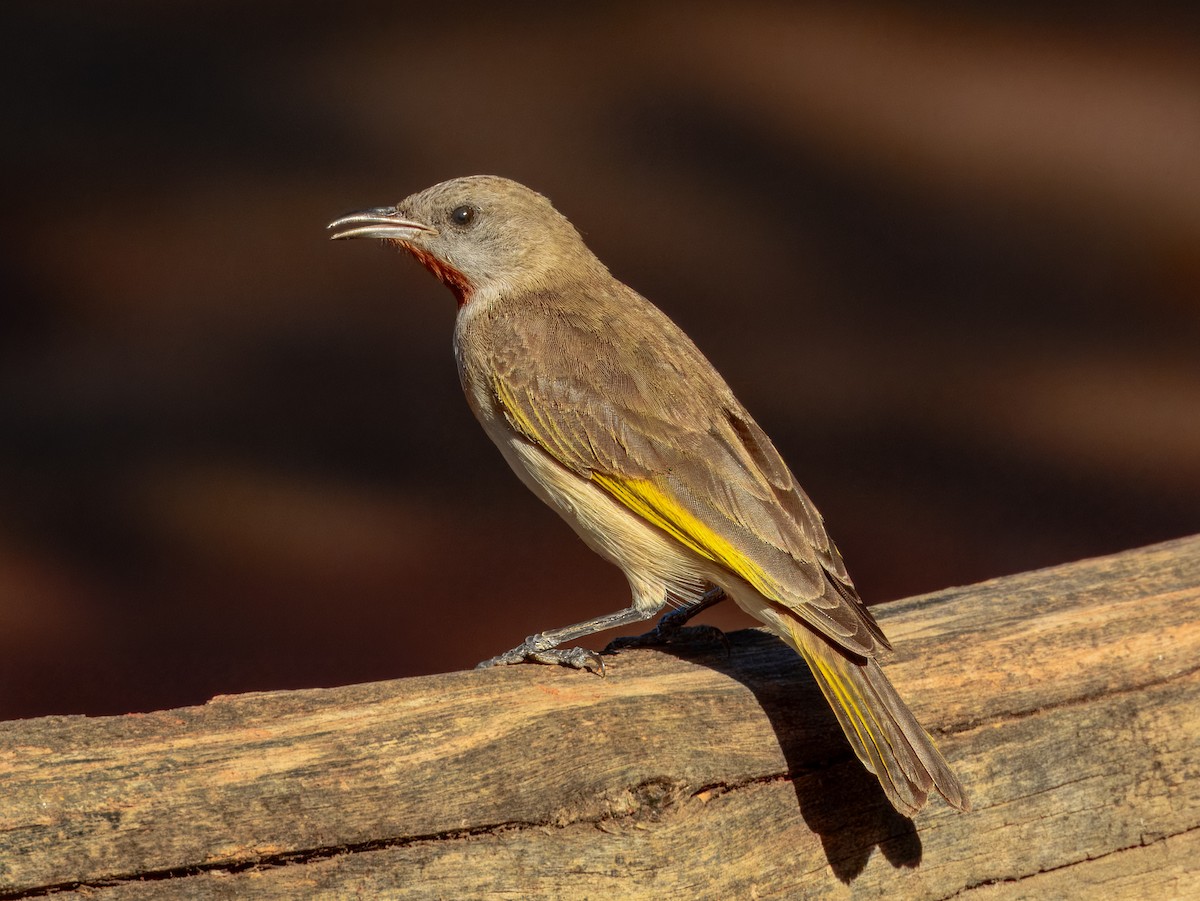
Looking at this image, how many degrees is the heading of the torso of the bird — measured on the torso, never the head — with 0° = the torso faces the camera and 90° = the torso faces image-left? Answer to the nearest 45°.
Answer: approximately 90°
